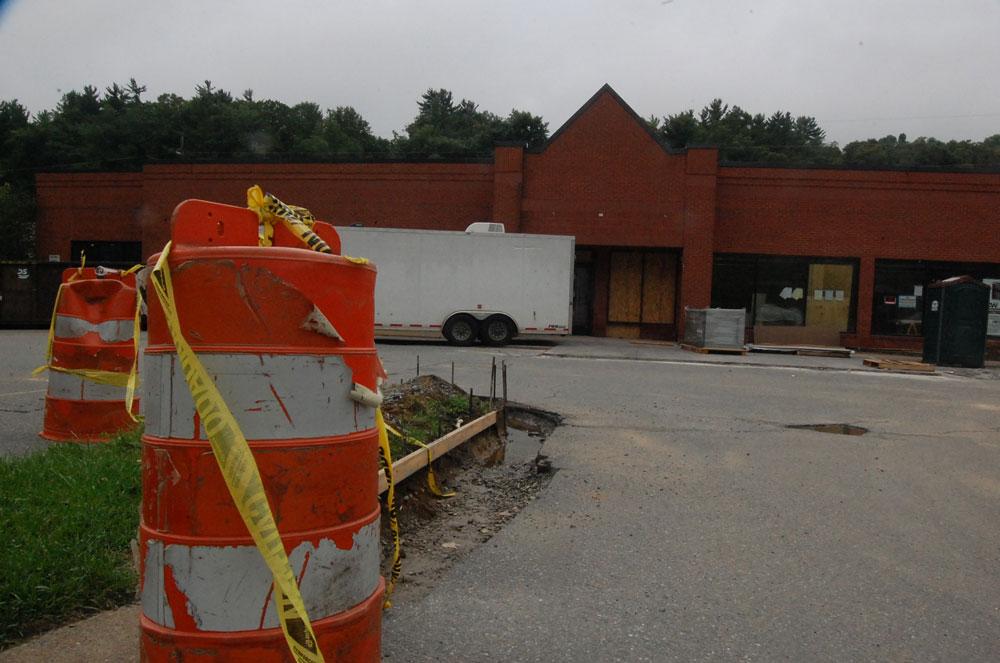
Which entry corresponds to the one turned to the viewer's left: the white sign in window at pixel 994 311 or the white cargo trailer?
the white cargo trailer

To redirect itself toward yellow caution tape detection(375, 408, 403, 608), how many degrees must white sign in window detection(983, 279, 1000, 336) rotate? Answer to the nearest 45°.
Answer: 0° — it already faces it

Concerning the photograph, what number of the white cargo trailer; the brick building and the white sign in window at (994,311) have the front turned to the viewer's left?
1

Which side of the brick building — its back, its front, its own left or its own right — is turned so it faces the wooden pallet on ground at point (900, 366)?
front

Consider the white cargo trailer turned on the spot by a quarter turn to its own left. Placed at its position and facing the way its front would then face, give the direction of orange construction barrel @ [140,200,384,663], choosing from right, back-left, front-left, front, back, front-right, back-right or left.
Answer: front

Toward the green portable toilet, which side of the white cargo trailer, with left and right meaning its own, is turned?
back

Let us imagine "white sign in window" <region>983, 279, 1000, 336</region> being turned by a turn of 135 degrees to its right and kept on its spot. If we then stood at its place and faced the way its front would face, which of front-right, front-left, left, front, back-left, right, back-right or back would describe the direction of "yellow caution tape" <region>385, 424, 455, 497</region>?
back-left

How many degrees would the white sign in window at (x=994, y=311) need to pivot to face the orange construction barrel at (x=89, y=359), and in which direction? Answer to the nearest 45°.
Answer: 0° — it already faces it

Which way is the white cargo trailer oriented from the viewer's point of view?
to the viewer's left

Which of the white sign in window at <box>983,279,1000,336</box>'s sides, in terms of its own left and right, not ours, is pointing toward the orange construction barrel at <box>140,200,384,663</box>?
front

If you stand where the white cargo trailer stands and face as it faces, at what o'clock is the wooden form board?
The wooden form board is roughly at 9 o'clock from the white cargo trailer.

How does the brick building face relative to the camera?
toward the camera

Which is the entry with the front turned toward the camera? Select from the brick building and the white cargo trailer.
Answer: the brick building

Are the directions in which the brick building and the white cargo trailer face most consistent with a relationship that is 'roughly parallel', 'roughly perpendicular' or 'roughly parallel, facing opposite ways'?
roughly perpendicular
